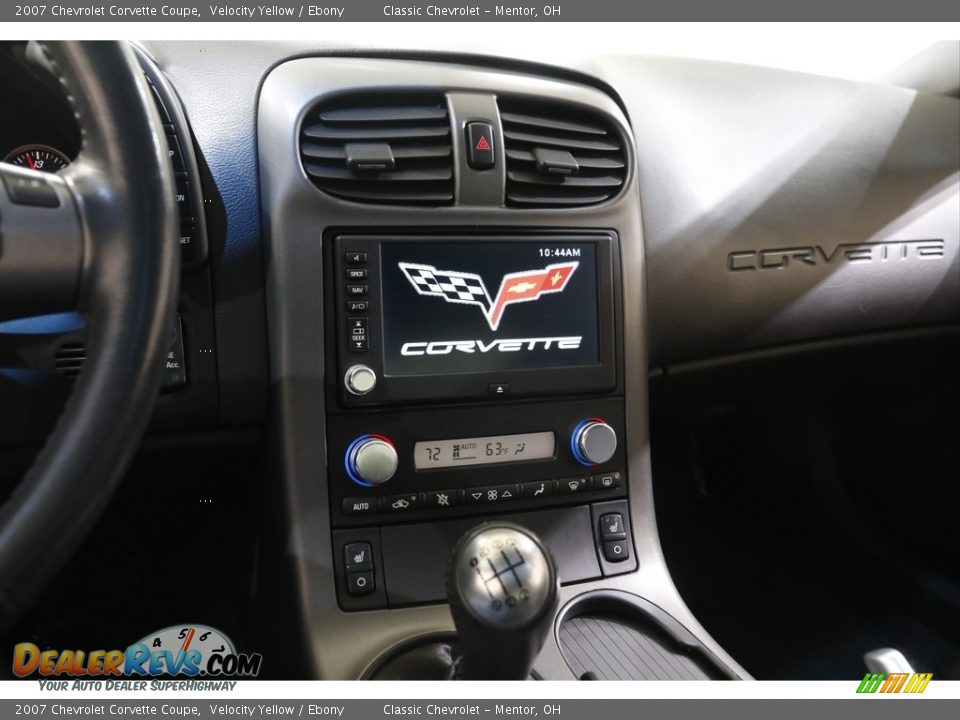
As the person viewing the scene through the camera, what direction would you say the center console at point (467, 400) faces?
facing the viewer

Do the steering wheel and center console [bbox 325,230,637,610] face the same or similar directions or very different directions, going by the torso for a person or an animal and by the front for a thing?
same or similar directions

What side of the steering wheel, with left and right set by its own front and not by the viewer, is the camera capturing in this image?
front

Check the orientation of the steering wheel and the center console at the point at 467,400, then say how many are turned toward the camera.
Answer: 2
